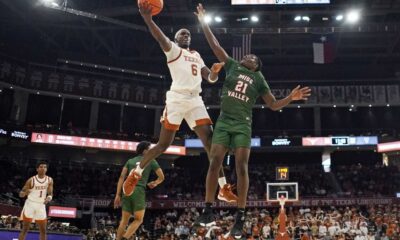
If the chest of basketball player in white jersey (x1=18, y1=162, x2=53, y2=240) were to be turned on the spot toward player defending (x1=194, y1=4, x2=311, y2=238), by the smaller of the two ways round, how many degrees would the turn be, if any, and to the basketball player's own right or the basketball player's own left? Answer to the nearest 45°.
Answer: approximately 45° to the basketball player's own left

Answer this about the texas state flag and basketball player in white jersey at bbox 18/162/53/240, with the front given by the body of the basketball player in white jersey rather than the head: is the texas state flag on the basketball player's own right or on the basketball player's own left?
on the basketball player's own left

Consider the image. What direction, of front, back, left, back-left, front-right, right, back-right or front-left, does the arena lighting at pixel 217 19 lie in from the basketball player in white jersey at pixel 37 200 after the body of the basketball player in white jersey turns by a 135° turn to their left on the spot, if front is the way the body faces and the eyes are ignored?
front

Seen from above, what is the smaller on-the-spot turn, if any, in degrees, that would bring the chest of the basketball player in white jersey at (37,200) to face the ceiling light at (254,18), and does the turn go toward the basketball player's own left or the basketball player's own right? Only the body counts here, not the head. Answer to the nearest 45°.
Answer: approximately 135° to the basketball player's own left

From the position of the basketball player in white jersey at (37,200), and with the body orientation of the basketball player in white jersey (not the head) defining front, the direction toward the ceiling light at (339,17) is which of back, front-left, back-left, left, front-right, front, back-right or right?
back-left

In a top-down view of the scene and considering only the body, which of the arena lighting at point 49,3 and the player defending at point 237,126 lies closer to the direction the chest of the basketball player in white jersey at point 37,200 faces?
the player defending

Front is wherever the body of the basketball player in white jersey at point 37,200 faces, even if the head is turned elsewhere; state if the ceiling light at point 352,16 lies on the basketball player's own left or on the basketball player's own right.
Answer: on the basketball player's own left

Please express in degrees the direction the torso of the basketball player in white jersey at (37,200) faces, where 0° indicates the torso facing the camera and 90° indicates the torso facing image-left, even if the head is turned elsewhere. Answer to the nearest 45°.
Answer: approximately 0°
